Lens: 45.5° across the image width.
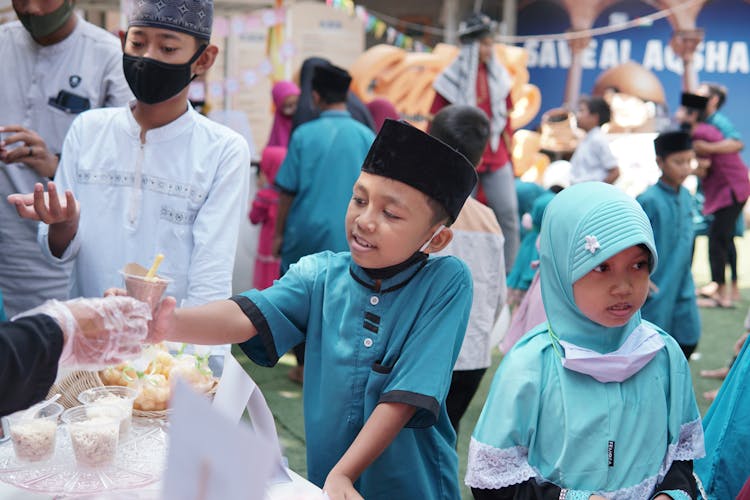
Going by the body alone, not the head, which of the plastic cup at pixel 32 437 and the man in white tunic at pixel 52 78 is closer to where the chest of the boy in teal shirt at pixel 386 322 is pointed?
the plastic cup

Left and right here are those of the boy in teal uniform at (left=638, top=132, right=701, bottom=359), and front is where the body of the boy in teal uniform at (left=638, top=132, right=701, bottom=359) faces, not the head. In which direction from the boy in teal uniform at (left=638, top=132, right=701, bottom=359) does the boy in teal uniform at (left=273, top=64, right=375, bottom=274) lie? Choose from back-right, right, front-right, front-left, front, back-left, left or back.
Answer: back-right

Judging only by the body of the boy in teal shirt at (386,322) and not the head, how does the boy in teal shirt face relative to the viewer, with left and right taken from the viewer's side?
facing the viewer and to the left of the viewer

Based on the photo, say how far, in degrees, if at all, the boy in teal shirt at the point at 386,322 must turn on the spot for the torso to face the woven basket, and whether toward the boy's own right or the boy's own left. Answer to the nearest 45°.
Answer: approximately 45° to the boy's own right

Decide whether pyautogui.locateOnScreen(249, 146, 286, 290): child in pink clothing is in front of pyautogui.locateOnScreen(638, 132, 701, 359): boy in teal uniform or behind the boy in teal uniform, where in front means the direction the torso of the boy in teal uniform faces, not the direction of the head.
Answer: behind

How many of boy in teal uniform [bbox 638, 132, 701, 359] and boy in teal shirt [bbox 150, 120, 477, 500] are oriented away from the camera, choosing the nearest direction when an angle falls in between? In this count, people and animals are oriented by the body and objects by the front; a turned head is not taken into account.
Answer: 0

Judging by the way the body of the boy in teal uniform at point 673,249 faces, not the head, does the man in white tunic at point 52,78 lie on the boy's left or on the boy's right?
on the boy's right

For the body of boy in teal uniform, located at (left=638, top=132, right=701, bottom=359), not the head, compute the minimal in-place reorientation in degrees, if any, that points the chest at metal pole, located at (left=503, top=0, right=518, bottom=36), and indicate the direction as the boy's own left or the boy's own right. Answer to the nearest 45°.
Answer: approximately 135° to the boy's own left

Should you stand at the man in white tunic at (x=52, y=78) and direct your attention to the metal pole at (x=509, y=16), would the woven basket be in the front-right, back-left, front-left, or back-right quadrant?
back-right

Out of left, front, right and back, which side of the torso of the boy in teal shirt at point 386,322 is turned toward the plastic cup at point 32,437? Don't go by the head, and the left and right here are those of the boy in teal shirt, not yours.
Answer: front

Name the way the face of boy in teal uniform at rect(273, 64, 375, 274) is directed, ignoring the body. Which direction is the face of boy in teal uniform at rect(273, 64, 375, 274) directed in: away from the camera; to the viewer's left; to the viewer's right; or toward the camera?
away from the camera

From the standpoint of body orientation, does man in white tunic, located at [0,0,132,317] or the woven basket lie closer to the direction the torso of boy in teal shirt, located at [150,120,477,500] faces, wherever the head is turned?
the woven basket

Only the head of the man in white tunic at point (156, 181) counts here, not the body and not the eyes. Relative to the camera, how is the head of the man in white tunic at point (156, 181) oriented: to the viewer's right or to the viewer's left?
to the viewer's left
